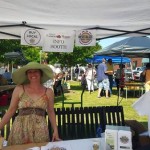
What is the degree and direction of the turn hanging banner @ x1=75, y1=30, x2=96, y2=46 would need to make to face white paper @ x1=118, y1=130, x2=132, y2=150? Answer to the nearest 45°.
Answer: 0° — it already faces it

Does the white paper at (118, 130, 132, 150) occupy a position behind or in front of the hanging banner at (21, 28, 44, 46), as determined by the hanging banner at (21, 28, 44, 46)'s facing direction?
in front

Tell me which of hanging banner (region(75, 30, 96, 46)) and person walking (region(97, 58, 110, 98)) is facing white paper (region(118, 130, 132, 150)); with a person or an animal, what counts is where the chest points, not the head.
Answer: the hanging banner

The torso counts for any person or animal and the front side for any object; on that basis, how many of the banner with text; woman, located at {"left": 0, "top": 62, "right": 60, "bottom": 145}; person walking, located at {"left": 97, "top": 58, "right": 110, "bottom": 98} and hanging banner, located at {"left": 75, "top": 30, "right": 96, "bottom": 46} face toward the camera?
3

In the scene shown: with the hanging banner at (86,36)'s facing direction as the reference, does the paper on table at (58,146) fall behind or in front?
in front
